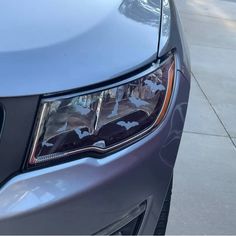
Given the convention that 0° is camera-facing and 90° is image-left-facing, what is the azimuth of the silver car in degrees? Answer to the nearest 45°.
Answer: approximately 0°
